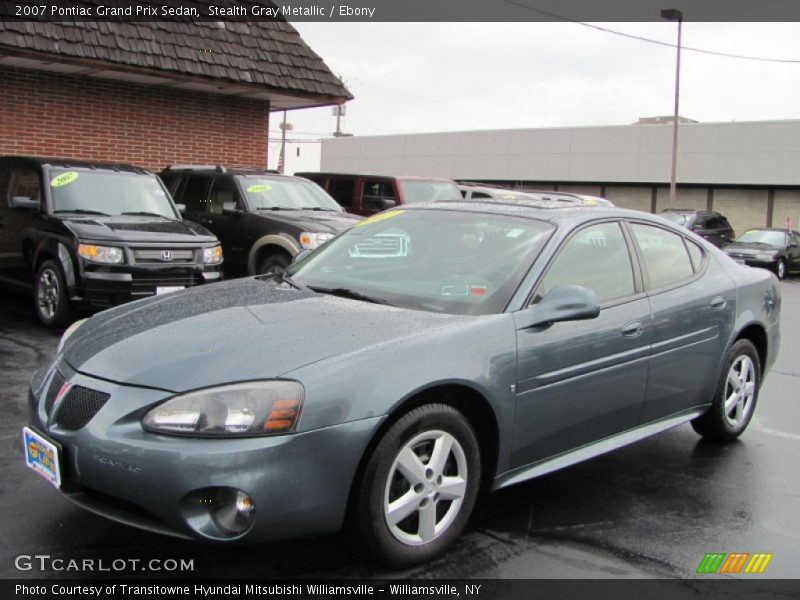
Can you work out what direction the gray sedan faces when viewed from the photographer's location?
facing the viewer and to the left of the viewer

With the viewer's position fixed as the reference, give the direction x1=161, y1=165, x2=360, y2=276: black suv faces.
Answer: facing the viewer and to the right of the viewer

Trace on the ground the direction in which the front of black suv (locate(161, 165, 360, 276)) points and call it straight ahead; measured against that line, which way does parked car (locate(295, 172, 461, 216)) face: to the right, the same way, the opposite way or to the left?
the same way

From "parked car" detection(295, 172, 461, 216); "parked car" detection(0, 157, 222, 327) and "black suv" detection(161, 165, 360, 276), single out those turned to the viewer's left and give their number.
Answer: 0

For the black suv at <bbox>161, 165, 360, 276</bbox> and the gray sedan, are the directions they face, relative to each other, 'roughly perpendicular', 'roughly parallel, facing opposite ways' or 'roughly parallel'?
roughly perpendicular

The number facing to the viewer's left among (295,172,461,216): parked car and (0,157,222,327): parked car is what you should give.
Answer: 0

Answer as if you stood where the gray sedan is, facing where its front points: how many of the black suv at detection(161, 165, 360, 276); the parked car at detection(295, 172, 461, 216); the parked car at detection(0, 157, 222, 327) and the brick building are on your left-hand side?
0

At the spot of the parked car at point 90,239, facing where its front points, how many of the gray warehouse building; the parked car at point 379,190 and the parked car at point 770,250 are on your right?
0

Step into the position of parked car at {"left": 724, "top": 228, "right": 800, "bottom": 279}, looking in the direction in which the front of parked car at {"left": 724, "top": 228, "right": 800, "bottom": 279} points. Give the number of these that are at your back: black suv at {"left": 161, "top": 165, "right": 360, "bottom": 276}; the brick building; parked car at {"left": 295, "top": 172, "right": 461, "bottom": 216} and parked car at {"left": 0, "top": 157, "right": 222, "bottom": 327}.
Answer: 0

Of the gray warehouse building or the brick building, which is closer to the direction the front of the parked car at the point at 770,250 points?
the brick building

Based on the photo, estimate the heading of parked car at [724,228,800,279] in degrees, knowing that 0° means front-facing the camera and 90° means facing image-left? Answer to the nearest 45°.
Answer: approximately 45°

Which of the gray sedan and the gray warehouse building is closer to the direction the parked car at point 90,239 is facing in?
the gray sedan

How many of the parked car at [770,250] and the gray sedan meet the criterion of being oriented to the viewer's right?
0

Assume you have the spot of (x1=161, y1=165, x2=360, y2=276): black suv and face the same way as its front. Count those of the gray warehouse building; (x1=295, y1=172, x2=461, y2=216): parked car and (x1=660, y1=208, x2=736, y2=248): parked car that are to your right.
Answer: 0

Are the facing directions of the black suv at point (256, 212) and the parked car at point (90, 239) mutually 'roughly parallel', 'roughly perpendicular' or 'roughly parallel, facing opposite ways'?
roughly parallel

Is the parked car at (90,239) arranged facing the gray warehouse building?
no

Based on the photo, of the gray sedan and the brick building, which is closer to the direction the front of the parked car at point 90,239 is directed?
the gray sedan
